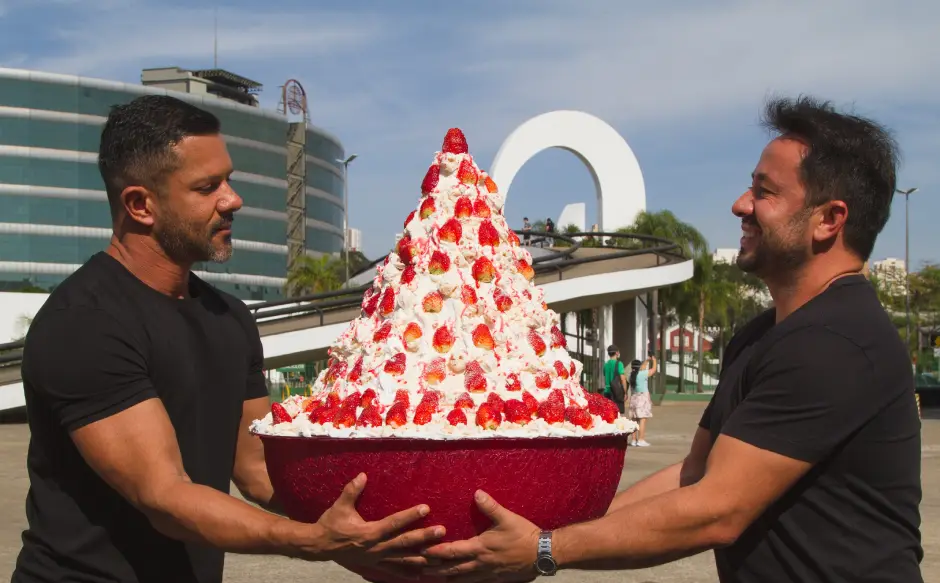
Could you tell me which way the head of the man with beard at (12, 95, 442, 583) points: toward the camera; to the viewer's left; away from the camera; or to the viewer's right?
to the viewer's right

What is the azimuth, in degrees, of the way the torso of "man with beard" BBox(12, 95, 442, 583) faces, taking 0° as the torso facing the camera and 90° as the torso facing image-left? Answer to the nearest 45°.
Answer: approximately 315°

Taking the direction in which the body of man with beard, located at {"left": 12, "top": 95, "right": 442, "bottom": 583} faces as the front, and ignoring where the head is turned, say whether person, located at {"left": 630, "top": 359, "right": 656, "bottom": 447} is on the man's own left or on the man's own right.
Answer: on the man's own left

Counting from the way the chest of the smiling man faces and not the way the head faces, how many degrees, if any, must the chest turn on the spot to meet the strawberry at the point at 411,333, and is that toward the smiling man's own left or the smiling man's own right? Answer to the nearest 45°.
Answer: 0° — they already face it

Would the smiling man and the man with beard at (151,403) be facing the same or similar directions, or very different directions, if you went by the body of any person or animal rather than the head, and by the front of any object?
very different directions

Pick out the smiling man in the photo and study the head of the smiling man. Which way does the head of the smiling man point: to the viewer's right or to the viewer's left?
to the viewer's left

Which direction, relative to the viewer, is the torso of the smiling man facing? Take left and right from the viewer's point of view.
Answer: facing to the left of the viewer

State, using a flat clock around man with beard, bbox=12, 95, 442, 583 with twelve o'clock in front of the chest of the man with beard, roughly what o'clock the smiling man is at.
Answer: The smiling man is roughly at 11 o'clock from the man with beard.

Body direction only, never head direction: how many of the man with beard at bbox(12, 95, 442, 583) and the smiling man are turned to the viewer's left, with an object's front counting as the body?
1
